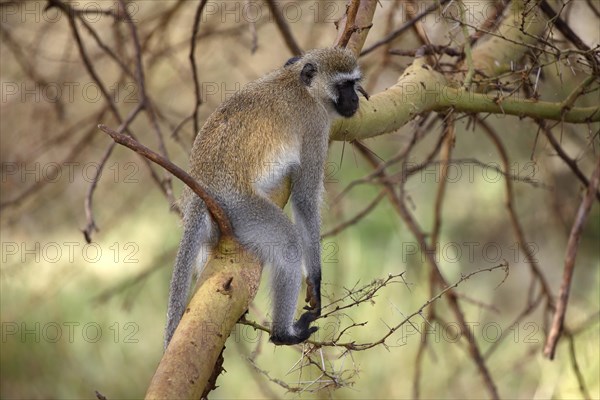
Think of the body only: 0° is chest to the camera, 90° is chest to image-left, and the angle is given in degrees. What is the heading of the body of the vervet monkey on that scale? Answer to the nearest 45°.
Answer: approximately 270°

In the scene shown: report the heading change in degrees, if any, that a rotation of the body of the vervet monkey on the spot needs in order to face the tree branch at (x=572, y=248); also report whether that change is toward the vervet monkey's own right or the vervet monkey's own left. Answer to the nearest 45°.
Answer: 0° — it already faces it

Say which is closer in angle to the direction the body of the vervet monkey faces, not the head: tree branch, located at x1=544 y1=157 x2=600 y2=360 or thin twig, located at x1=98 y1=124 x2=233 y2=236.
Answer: the tree branch
